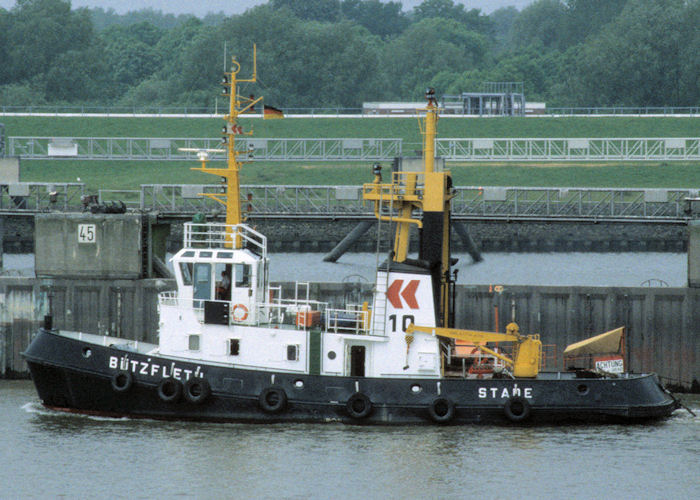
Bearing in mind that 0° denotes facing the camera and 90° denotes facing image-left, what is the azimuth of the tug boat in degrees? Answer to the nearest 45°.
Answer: approximately 90°
